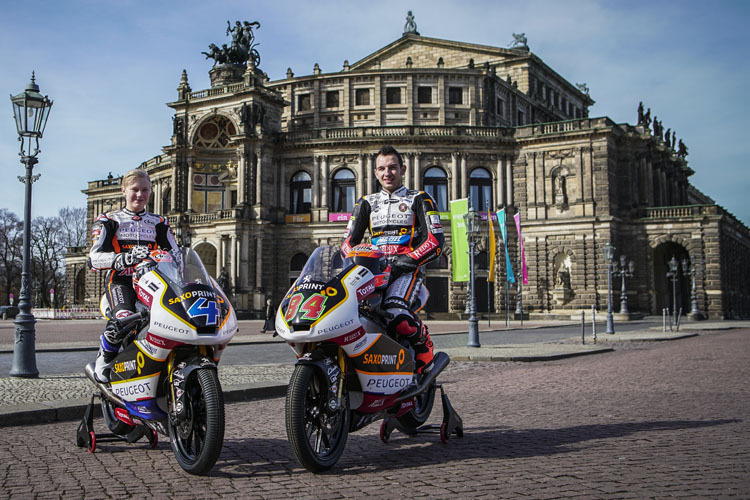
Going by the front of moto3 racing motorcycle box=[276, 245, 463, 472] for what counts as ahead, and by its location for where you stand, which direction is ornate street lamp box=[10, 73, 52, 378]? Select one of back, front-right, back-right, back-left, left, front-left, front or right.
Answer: right

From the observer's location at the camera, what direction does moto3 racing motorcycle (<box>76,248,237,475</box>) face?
facing the viewer and to the right of the viewer

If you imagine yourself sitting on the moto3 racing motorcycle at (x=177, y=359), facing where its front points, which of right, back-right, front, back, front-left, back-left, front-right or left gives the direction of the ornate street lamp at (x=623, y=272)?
left

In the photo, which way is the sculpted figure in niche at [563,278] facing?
toward the camera

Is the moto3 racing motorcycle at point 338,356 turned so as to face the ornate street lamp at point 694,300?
no

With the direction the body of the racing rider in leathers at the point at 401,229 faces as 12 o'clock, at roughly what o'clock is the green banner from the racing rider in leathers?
The green banner is roughly at 6 o'clock from the racing rider in leathers.

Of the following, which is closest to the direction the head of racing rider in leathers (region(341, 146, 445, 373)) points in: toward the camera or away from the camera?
toward the camera

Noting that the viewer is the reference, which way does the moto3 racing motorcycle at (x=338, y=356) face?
facing the viewer and to the left of the viewer

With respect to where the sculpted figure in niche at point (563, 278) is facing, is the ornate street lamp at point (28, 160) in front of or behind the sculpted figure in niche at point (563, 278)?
in front

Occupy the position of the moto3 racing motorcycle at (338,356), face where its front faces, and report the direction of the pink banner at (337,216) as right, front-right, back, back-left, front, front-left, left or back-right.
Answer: back-right

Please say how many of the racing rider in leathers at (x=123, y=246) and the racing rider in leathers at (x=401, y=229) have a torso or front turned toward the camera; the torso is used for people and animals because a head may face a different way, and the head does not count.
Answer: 2

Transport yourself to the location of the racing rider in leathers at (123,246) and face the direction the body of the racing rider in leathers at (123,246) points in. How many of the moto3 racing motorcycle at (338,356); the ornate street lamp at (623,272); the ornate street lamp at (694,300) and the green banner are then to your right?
0

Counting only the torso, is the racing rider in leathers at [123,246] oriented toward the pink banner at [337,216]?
no

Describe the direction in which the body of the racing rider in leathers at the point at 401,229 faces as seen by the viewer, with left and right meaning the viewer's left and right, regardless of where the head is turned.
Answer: facing the viewer

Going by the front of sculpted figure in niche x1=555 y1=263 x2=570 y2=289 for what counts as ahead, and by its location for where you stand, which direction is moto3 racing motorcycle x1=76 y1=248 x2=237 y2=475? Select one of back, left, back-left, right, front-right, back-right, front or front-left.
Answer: front

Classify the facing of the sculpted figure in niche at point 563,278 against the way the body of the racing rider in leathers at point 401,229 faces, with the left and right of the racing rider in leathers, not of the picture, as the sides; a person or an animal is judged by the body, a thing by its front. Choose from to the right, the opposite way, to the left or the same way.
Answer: the same way

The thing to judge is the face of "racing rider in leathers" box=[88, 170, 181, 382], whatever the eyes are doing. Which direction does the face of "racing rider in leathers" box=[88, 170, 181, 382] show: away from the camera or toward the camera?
toward the camera

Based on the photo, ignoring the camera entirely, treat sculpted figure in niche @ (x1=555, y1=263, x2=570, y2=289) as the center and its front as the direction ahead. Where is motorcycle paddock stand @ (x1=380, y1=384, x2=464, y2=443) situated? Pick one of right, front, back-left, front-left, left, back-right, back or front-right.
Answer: front

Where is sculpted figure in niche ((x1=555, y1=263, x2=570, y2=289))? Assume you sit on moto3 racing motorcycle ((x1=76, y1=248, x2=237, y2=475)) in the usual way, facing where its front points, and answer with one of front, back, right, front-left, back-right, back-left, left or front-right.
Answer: left
